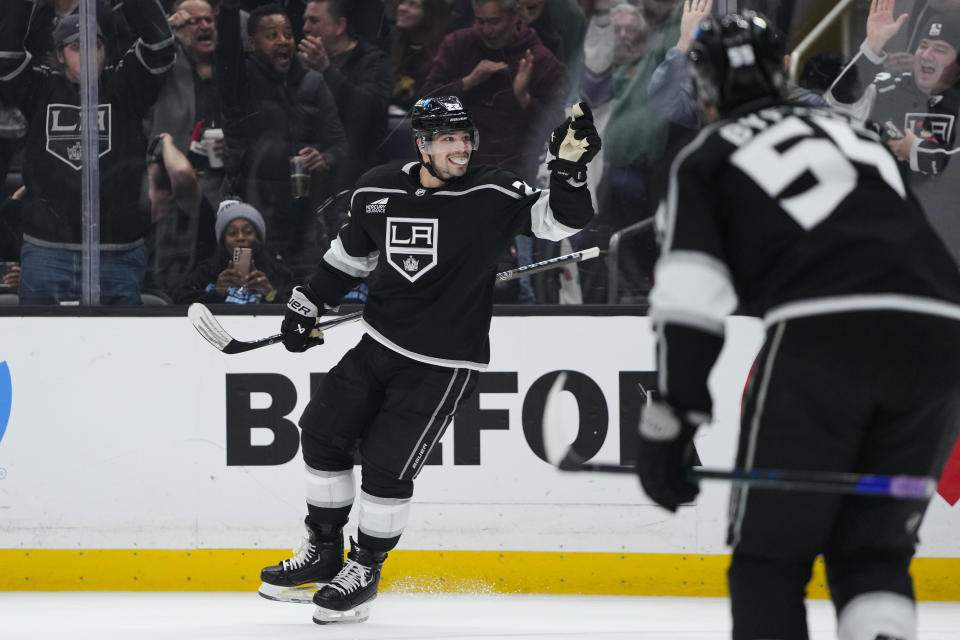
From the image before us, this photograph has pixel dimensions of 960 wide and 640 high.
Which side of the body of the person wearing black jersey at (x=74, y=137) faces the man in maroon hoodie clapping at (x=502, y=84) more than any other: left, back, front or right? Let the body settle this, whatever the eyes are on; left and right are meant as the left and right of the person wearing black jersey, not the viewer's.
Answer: left

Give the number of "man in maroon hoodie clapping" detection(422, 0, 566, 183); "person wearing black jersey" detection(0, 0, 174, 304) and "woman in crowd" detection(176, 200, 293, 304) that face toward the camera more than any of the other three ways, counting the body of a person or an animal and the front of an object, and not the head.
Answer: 3

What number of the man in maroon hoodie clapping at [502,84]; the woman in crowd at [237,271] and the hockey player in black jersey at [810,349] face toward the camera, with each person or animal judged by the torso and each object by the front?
2

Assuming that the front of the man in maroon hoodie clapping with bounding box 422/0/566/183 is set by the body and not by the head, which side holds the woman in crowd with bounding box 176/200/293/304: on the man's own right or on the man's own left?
on the man's own right

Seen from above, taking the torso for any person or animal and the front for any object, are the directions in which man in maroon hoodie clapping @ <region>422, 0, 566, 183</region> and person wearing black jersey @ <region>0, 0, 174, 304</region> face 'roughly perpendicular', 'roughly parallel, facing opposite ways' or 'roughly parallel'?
roughly parallel

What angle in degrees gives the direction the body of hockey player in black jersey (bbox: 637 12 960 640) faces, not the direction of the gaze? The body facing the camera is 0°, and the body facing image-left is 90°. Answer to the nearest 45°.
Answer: approximately 135°

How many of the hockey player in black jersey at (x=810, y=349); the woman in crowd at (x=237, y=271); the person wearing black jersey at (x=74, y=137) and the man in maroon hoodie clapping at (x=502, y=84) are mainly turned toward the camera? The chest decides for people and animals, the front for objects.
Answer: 3

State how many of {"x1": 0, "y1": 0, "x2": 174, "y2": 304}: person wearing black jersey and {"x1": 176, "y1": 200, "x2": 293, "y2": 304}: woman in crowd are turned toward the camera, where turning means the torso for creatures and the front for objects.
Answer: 2

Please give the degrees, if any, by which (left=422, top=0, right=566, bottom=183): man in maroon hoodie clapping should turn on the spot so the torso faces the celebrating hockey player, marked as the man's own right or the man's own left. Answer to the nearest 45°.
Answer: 0° — they already face them

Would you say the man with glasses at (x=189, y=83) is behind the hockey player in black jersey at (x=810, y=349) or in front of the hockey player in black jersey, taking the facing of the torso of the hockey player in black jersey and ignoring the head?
in front

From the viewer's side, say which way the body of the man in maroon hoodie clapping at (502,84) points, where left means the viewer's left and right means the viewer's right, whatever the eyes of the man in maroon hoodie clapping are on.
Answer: facing the viewer

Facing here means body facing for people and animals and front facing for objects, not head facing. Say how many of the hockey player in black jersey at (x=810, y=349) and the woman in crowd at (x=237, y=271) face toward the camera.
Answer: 1

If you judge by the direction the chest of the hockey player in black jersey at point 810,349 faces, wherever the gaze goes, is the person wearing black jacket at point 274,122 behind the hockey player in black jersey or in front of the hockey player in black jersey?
in front

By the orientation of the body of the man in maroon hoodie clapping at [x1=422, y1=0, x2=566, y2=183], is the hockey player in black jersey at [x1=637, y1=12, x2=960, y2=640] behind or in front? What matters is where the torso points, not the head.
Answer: in front

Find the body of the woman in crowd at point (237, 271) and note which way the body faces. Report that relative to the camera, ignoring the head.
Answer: toward the camera

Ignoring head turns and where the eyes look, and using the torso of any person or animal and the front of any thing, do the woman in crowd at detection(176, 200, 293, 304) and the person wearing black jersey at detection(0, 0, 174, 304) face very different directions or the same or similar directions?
same or similar directions
